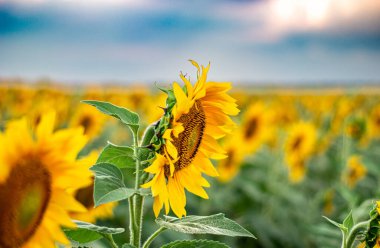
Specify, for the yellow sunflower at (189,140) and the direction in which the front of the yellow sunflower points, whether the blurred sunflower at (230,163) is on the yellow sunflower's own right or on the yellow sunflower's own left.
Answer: on the yellow sunflower's own left

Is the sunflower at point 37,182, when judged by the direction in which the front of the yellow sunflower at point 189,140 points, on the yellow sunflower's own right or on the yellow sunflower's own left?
on the yellow sunflower's own right

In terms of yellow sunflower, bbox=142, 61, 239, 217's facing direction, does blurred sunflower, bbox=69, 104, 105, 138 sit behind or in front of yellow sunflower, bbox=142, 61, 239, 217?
behind

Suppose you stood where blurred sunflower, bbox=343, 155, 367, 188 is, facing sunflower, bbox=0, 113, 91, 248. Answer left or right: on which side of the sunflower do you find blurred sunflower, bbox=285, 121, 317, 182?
right

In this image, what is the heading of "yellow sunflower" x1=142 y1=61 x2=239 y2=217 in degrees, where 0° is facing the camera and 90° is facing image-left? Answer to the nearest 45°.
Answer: approximately 315°

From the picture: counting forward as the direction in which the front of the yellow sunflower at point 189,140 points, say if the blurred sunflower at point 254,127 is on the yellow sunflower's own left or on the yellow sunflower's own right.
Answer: on the yellow sunflower's own left
